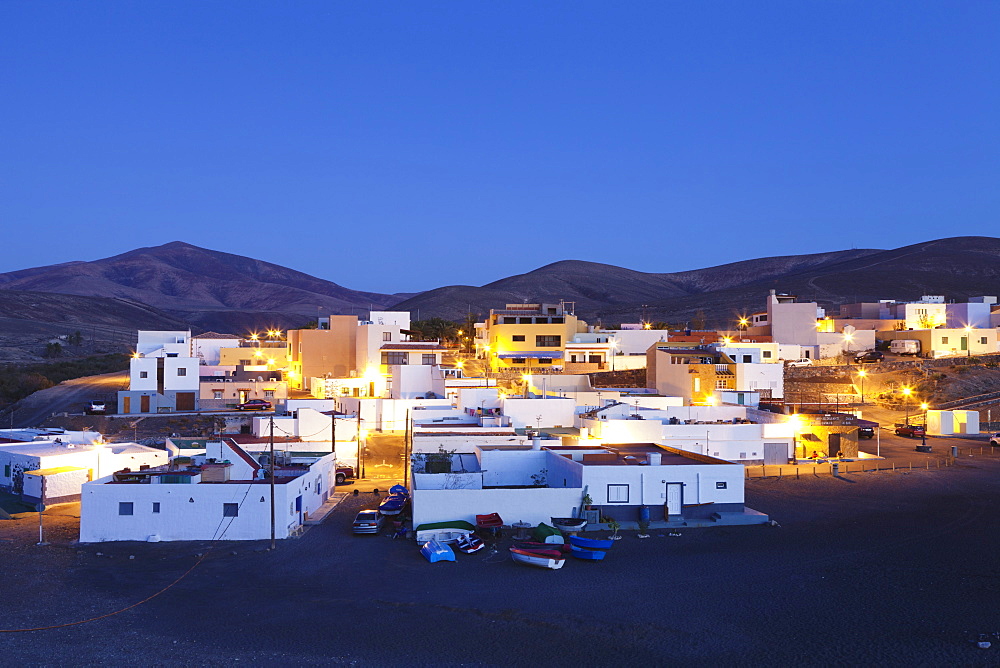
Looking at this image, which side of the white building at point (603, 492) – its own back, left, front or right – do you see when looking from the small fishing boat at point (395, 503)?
right

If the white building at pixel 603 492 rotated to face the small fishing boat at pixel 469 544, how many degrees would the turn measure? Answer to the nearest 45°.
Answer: approximately 45° to its right

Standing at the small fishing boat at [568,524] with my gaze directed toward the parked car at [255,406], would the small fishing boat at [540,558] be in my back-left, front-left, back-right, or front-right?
back-left

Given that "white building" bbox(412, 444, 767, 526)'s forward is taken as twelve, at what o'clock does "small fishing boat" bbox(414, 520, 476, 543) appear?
The small fishing boat is roughly at 2 o'clock from the white building.

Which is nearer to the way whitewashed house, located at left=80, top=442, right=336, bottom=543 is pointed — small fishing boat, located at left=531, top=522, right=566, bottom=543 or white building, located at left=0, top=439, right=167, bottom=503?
the small fishing boat

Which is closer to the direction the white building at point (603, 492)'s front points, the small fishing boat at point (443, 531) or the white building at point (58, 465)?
the small fishing boat

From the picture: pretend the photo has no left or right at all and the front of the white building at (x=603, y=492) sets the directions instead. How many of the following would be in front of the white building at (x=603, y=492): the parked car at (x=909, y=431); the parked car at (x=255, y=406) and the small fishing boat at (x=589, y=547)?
1

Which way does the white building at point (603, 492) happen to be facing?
toward the camera

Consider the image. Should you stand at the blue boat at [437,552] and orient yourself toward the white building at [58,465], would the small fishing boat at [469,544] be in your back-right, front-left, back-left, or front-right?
back-right
